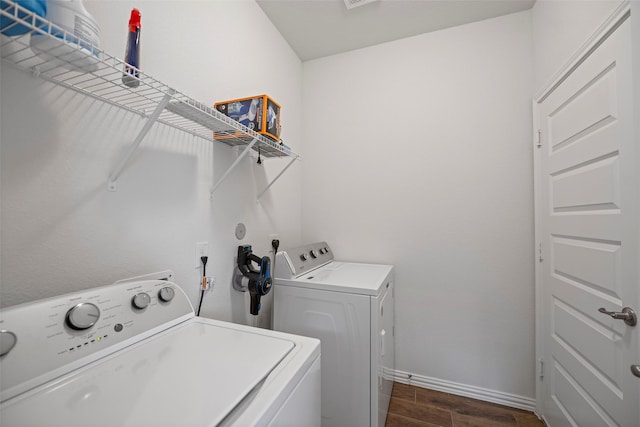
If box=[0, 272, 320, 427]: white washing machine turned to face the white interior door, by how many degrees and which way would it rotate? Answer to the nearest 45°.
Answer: approximately 45° to its left

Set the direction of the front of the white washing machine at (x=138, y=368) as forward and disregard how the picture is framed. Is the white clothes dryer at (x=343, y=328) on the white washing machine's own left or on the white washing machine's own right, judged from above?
on the white washing machine's own left

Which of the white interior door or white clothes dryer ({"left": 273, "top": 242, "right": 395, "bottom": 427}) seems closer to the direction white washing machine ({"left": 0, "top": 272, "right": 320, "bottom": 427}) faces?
the white interior door

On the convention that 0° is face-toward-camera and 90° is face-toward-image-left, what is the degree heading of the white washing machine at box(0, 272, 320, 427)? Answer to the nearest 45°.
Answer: approximately 315°
